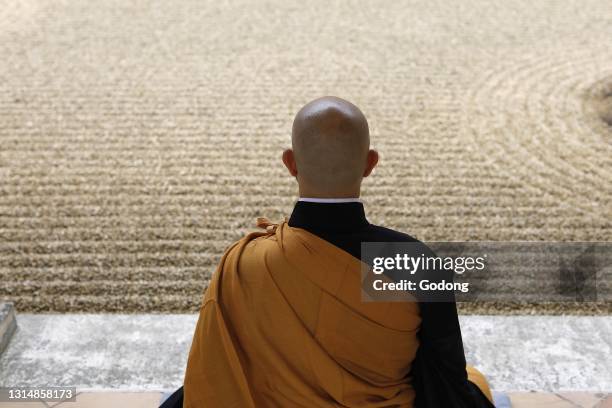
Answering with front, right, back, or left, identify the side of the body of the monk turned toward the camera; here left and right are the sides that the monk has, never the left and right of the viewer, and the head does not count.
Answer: back

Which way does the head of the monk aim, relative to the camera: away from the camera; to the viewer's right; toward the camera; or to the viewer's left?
away from the camera
